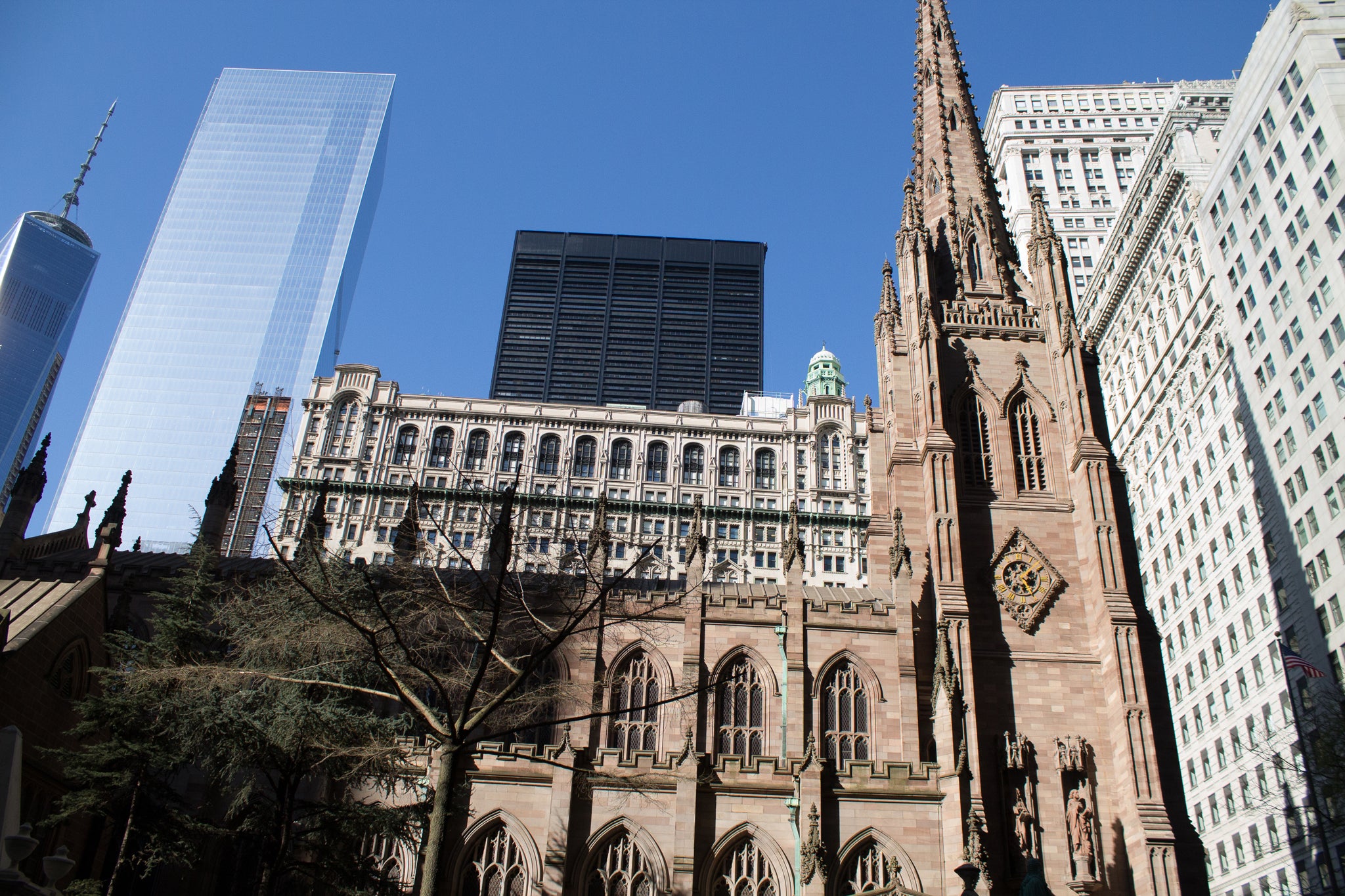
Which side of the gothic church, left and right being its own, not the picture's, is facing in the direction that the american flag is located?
front

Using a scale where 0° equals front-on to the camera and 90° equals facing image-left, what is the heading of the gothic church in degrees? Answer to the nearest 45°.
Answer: approximately 270°

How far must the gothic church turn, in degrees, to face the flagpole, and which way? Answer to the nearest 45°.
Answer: approximately 45° to its left
